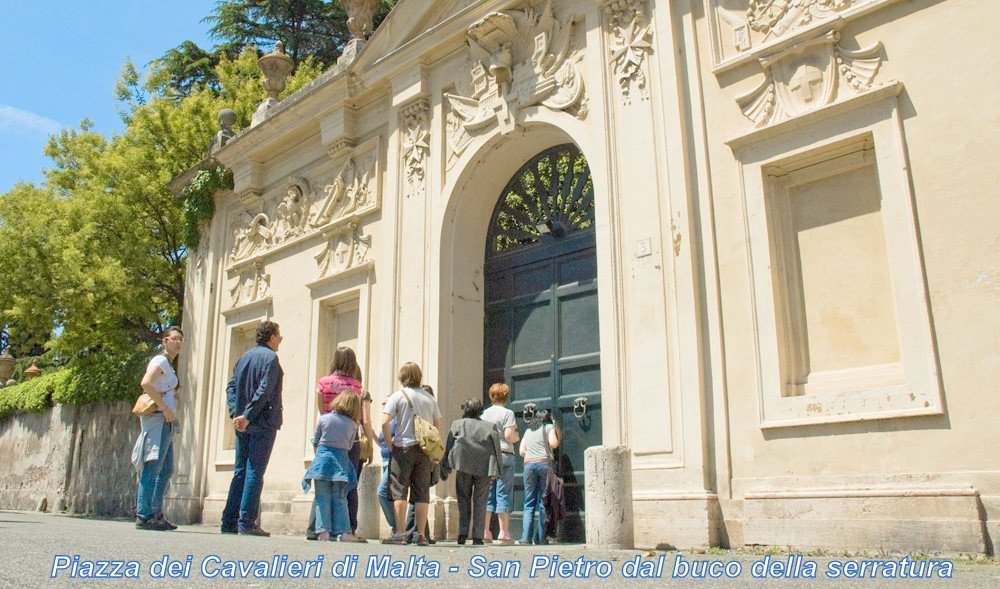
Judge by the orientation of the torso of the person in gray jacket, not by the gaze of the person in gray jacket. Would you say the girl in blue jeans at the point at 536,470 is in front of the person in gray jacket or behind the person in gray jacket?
in front

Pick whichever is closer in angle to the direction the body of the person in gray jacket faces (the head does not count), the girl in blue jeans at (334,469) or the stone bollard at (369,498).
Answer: the stone bollard

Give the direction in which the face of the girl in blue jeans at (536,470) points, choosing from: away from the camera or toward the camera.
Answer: away from the camera

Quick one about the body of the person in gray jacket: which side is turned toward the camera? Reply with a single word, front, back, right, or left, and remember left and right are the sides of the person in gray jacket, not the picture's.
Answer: back

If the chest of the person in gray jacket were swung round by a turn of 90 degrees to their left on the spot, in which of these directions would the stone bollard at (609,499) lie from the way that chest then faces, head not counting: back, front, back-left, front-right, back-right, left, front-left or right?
back-left

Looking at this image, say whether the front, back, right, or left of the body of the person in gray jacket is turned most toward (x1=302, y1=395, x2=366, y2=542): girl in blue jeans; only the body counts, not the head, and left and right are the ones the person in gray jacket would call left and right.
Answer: left

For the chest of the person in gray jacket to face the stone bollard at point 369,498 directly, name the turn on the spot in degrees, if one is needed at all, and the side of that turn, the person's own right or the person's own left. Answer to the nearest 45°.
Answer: approximately 45° to the person's own left

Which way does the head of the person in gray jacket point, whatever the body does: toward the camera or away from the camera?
away from the camera

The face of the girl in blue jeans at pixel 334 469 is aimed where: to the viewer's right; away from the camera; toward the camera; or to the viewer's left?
away from the camera

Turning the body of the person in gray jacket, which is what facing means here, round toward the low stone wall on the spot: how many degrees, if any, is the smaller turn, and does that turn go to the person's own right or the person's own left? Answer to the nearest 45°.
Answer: approximately 45° to the person's own left
